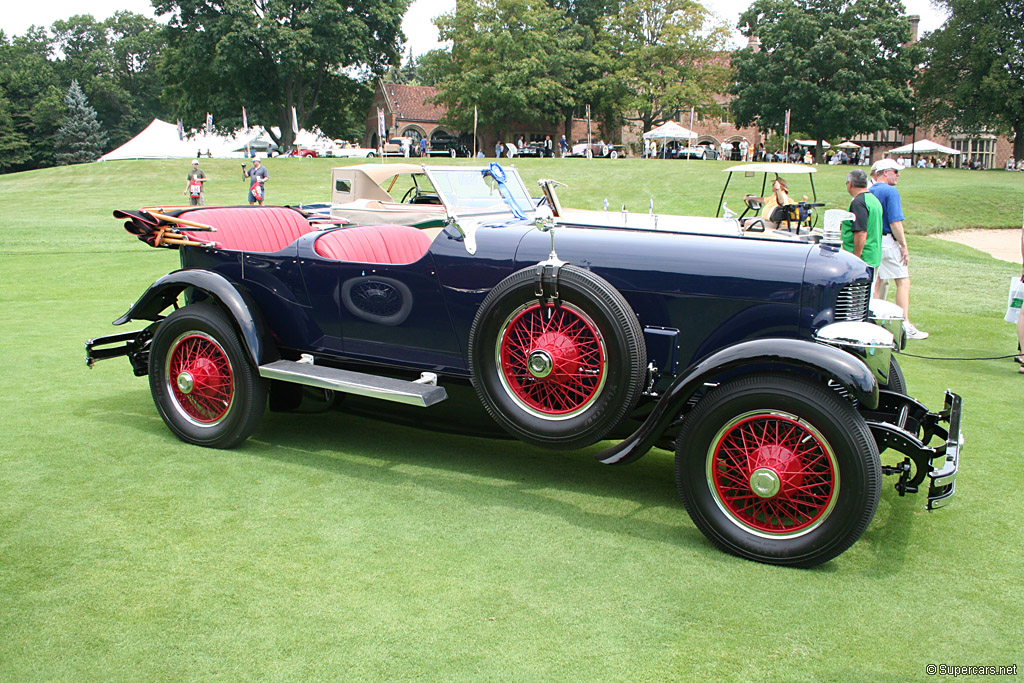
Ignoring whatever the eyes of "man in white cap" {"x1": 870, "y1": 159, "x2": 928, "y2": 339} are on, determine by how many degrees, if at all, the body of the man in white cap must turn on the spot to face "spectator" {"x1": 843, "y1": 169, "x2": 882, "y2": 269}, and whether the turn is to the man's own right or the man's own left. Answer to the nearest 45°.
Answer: approximately 90° to the man's own right

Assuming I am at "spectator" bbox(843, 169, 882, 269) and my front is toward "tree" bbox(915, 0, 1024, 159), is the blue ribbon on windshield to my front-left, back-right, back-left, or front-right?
back-left

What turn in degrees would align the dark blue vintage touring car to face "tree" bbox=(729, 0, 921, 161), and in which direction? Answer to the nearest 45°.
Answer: approximately 135° to its left

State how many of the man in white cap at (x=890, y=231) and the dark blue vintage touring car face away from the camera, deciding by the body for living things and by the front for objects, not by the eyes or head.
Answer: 0

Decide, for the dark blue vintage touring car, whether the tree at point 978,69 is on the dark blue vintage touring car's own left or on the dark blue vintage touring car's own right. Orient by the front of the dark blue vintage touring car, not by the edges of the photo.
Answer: on the dark blue vintage touring car's own left

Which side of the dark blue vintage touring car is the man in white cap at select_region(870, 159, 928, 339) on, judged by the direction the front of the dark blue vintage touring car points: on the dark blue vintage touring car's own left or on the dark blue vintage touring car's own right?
on the dark blue vintage touring car's own left
